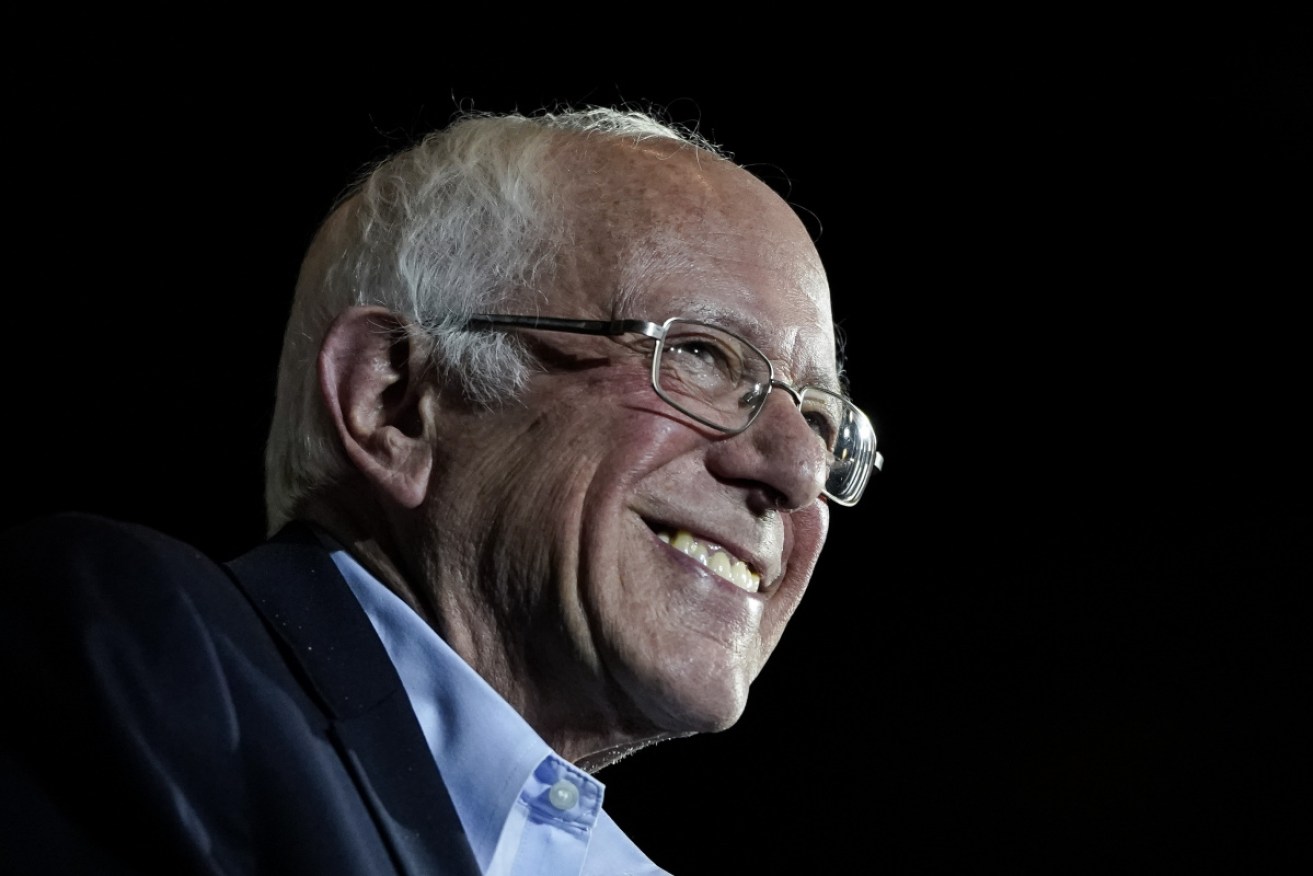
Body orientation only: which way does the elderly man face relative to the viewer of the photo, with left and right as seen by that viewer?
facing the viewer and to the right of the viewer
